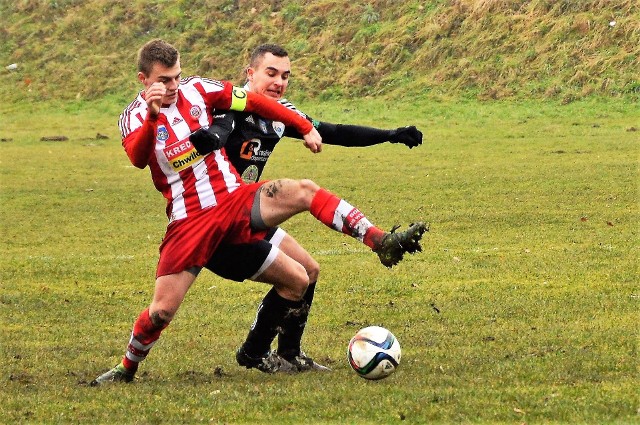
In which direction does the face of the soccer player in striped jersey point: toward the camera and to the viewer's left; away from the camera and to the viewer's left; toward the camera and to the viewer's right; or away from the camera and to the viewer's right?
toward the camera and to the viewer's right

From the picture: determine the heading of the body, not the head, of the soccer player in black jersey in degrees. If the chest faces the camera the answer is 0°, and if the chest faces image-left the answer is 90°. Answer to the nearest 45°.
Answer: approximately 315°
